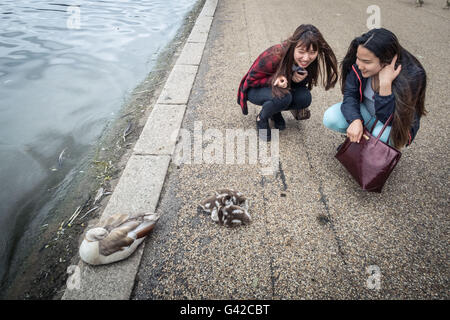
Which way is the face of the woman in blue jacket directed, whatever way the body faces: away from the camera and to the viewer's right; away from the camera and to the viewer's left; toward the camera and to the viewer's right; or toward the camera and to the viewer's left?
toward the camera and to the viewer's left

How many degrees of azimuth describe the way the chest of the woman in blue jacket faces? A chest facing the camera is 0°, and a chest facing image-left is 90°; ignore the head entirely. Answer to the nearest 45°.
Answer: approximately 45°
